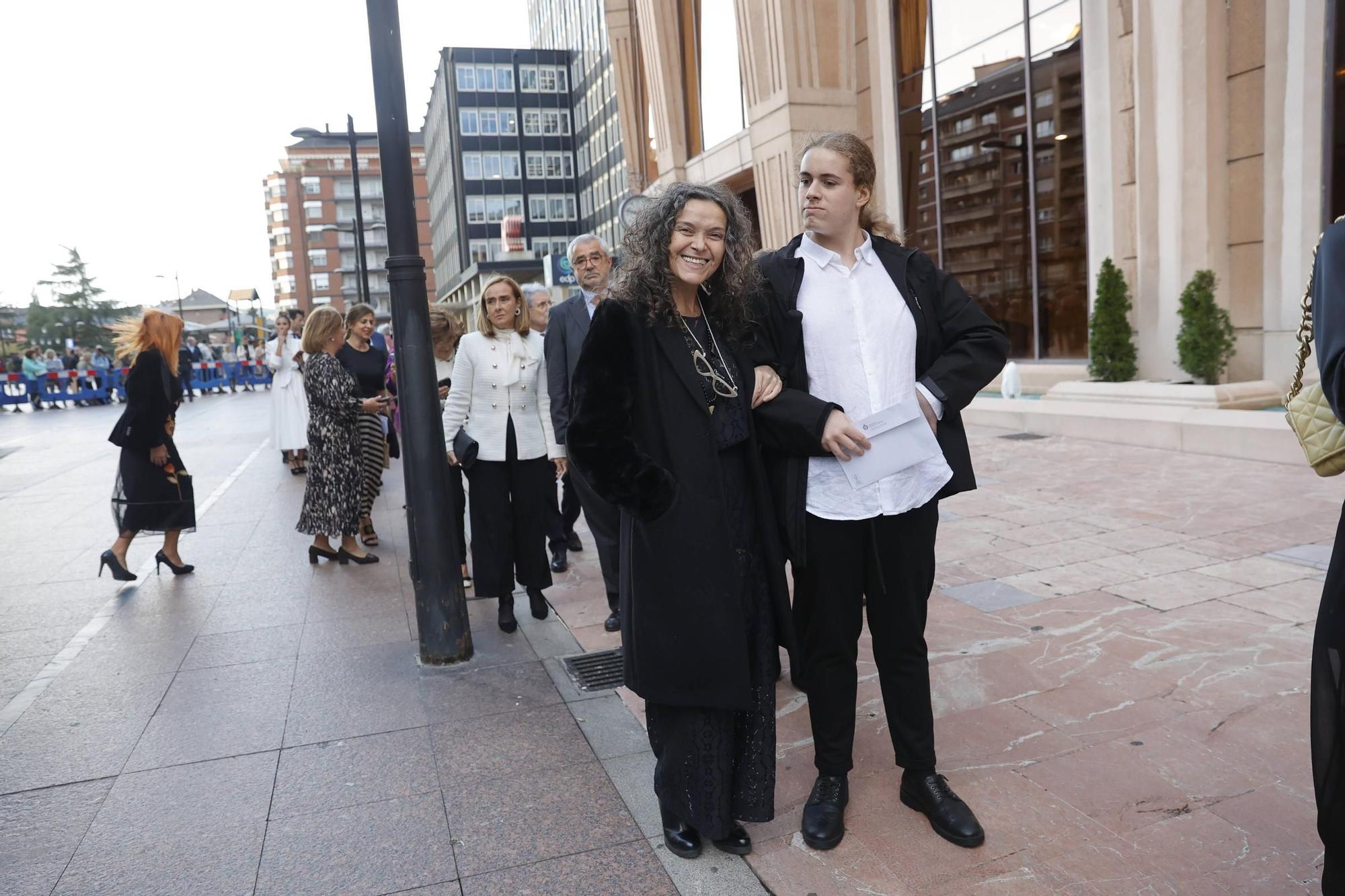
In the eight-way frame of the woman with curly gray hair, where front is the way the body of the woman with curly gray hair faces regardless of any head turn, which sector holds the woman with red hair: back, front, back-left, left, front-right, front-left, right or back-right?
back

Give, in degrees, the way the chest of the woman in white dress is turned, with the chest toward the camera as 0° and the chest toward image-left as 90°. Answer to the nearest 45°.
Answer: approximately 0°

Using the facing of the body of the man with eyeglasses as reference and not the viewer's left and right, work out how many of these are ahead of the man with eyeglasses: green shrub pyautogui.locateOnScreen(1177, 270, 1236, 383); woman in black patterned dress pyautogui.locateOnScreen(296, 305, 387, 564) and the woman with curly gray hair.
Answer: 1

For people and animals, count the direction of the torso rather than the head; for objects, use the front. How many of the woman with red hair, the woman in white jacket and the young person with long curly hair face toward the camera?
2

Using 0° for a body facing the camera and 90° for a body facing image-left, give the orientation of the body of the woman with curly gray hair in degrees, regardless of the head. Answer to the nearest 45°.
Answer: approximately 315°

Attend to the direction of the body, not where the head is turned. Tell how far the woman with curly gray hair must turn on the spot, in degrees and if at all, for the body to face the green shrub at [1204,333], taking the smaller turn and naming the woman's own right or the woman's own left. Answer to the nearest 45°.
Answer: approximately 90° to the woman's own left

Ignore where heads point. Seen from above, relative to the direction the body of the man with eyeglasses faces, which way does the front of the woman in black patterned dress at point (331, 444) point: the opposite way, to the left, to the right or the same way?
to the left

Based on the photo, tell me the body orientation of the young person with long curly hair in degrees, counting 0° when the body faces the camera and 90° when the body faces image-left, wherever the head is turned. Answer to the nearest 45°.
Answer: approximately 0°

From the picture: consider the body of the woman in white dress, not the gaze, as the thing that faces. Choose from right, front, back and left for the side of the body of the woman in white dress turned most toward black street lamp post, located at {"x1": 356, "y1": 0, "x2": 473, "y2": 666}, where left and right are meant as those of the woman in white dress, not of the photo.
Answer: front

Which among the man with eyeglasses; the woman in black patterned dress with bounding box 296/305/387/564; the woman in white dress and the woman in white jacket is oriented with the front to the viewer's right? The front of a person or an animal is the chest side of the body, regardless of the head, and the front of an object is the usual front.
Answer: the woman in black patterned dress
